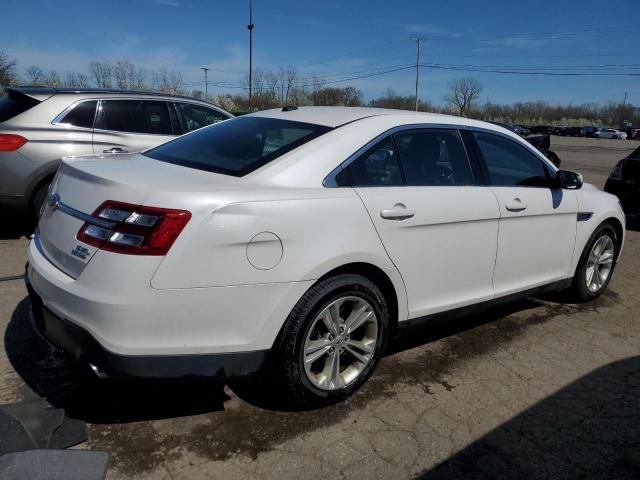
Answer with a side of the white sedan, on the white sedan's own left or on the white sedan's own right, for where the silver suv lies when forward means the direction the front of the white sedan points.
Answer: on the white sedan's own left

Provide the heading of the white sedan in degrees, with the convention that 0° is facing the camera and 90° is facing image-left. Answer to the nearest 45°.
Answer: approximately 225°
